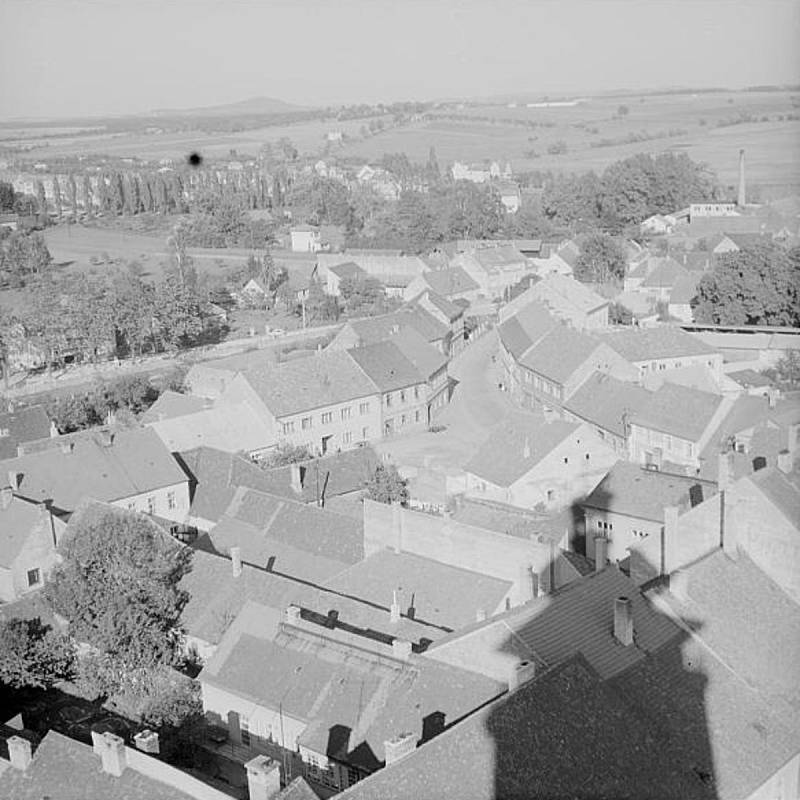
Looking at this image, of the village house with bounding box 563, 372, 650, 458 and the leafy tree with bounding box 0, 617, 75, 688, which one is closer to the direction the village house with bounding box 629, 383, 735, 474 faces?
the leafy tree

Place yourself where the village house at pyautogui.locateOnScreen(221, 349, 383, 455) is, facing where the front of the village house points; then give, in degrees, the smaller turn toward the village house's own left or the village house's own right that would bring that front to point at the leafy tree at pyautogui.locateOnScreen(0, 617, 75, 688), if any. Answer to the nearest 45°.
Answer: approximately 45° to the village house's own right

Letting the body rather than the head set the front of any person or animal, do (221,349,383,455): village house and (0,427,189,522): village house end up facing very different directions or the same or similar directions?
same or similar directions

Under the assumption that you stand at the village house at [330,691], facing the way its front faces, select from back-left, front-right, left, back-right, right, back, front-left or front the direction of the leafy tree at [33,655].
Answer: right

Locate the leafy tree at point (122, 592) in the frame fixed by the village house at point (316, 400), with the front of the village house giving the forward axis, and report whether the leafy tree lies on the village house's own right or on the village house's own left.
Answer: on the village house's own right

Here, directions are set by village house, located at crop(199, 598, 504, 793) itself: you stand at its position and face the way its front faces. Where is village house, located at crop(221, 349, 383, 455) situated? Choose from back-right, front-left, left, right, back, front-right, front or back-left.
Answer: back-right

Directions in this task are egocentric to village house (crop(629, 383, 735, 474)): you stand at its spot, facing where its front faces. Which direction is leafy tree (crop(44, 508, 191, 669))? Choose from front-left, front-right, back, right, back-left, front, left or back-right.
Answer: front

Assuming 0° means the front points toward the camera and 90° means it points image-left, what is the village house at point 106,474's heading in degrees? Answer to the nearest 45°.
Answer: approximately 315°

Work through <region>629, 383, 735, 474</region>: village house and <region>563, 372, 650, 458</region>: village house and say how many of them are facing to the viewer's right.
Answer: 0

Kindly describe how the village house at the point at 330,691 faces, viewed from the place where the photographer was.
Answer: facing the viewer and to the left of the viewer

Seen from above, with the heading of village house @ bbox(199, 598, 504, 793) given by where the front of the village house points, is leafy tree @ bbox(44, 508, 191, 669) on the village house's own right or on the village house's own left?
on the village house's own right

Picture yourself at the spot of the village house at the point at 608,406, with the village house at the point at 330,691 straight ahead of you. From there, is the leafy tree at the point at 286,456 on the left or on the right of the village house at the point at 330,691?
right
